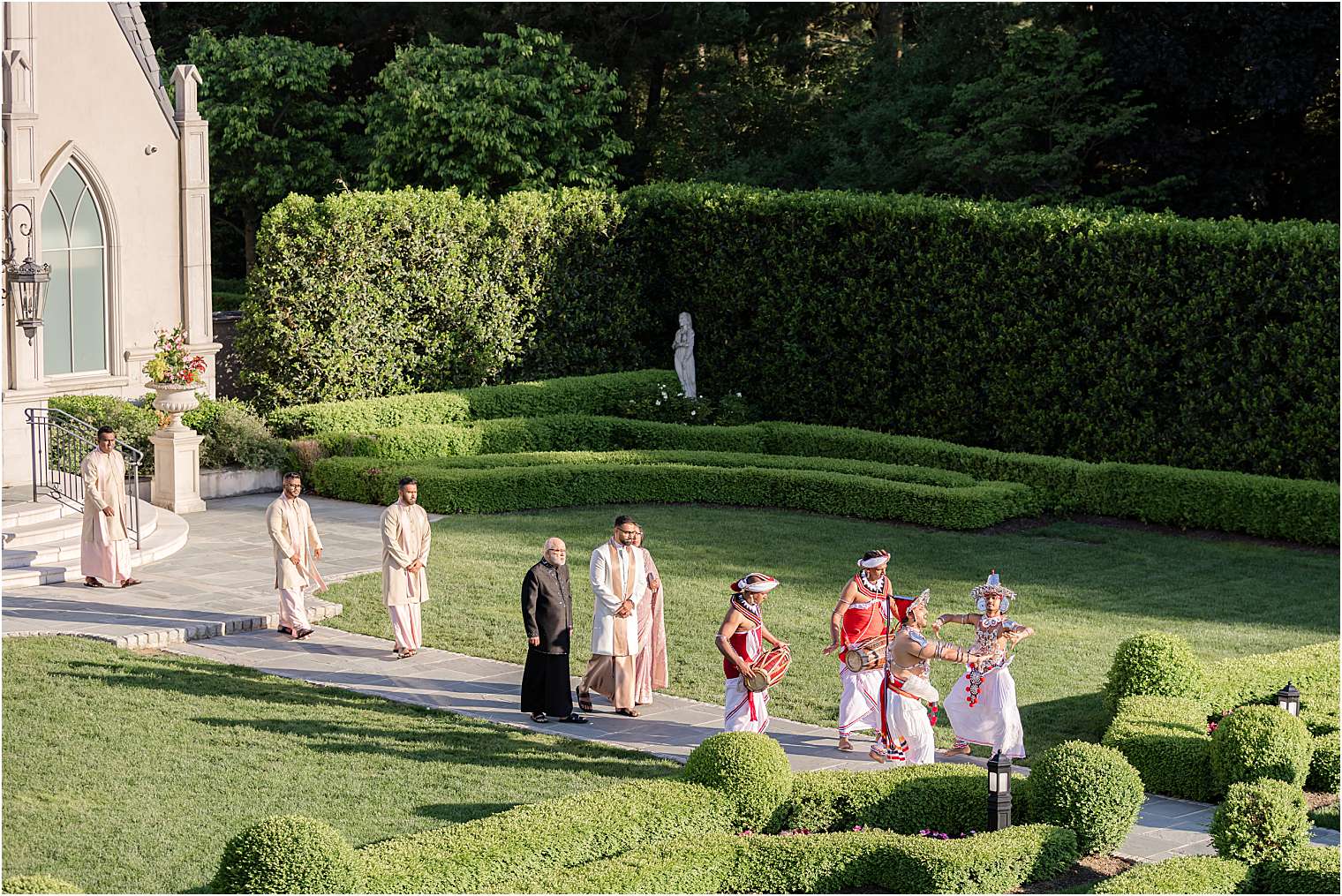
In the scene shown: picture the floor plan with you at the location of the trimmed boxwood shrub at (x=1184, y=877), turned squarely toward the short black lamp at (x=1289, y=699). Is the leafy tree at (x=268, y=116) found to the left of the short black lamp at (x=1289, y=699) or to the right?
left

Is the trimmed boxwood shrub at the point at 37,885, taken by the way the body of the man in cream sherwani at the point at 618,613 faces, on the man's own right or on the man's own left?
on the man's own right

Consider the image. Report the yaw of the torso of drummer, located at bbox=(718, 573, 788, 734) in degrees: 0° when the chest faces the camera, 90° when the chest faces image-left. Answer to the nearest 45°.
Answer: approximately 315°

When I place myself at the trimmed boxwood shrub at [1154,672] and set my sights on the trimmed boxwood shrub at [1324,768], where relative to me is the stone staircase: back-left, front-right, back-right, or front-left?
back-right

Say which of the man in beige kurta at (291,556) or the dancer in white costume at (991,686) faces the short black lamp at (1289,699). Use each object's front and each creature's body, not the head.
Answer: the man in beige kurta

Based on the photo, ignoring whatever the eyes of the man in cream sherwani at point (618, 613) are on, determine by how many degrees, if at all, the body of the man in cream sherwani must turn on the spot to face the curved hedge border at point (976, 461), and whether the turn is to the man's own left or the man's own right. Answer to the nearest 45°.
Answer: approximately 90° to the man's own left
